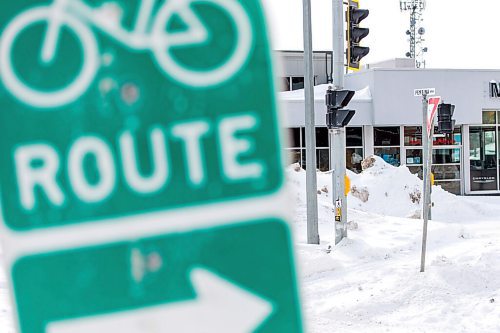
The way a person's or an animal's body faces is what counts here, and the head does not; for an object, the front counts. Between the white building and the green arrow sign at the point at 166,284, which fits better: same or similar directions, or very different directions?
same or similar directions

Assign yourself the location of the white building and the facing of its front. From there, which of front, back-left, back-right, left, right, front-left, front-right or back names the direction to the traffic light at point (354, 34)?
front

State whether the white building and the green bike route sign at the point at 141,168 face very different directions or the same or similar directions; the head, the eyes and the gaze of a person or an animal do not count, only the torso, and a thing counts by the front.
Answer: same or similar directions

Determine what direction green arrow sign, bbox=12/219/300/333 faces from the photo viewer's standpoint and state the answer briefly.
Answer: facing the viewer

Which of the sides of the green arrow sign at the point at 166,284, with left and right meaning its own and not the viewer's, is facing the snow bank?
back

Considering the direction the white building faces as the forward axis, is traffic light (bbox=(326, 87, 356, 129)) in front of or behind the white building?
in front

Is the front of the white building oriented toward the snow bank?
yes

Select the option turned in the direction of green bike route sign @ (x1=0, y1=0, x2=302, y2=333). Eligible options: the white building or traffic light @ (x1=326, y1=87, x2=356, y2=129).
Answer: the white building

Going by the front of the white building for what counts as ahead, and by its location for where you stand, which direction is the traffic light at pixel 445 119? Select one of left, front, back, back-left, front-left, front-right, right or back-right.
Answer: front

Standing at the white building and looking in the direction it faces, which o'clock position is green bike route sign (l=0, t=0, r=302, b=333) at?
The green bike route sign is roughly at 12 o'clock from the white building.

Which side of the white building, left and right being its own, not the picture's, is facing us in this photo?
front

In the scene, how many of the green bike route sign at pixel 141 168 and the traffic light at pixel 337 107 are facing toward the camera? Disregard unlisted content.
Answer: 1
